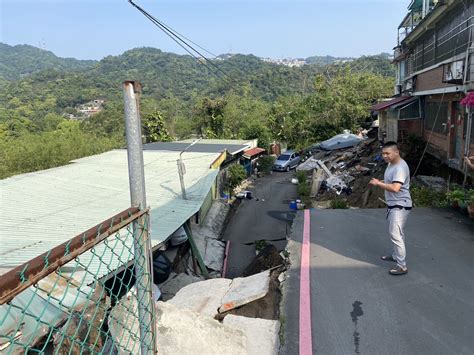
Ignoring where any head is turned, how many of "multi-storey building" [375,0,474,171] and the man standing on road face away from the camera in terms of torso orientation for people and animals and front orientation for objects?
0

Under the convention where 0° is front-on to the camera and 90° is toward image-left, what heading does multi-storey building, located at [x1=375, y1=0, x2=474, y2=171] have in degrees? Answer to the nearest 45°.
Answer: approximately 45°

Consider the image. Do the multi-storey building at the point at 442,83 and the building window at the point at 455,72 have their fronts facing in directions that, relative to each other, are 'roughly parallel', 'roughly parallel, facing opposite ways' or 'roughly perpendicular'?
roughly parallel

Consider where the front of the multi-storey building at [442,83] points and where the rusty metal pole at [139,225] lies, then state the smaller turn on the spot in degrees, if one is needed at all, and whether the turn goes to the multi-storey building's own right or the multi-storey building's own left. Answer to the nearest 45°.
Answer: approximately 45° to the multi-storey building's own left

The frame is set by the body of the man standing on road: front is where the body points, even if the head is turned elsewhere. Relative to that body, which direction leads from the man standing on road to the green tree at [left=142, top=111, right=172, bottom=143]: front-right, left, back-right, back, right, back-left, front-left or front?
front-right

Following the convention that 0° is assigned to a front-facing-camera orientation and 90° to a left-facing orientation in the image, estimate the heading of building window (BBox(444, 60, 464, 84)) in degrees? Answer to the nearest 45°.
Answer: approximately 45°

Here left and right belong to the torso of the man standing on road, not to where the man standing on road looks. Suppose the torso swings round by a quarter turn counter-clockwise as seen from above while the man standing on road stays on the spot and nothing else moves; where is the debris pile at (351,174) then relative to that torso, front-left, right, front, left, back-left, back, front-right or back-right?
back

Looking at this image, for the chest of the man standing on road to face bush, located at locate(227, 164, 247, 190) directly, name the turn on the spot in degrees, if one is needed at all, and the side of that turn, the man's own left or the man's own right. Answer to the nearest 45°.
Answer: approximately 45° to the man's own right

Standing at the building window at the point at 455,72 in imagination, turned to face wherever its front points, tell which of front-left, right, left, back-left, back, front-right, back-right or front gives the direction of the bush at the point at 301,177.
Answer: right

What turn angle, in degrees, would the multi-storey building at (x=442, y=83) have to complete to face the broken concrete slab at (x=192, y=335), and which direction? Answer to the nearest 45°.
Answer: approximately 45° to its left

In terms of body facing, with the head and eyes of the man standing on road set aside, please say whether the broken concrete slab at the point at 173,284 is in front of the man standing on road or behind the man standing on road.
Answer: in front

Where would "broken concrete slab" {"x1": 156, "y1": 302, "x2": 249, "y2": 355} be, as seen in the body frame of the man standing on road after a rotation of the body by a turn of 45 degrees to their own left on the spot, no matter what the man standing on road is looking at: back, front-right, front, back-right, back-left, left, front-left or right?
front

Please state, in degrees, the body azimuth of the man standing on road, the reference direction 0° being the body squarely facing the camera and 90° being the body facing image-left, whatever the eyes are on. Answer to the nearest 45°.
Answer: approximately 90°

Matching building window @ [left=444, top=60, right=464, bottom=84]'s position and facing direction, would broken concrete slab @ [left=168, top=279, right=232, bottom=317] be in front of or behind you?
in front

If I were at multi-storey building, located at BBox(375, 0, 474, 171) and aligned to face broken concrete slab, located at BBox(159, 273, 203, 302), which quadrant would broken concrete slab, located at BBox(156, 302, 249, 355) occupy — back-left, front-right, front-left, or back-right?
front-left

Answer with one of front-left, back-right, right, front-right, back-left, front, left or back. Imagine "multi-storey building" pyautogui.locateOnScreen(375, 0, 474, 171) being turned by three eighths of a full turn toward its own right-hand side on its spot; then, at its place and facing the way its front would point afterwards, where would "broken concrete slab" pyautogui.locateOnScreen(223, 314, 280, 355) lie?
back
